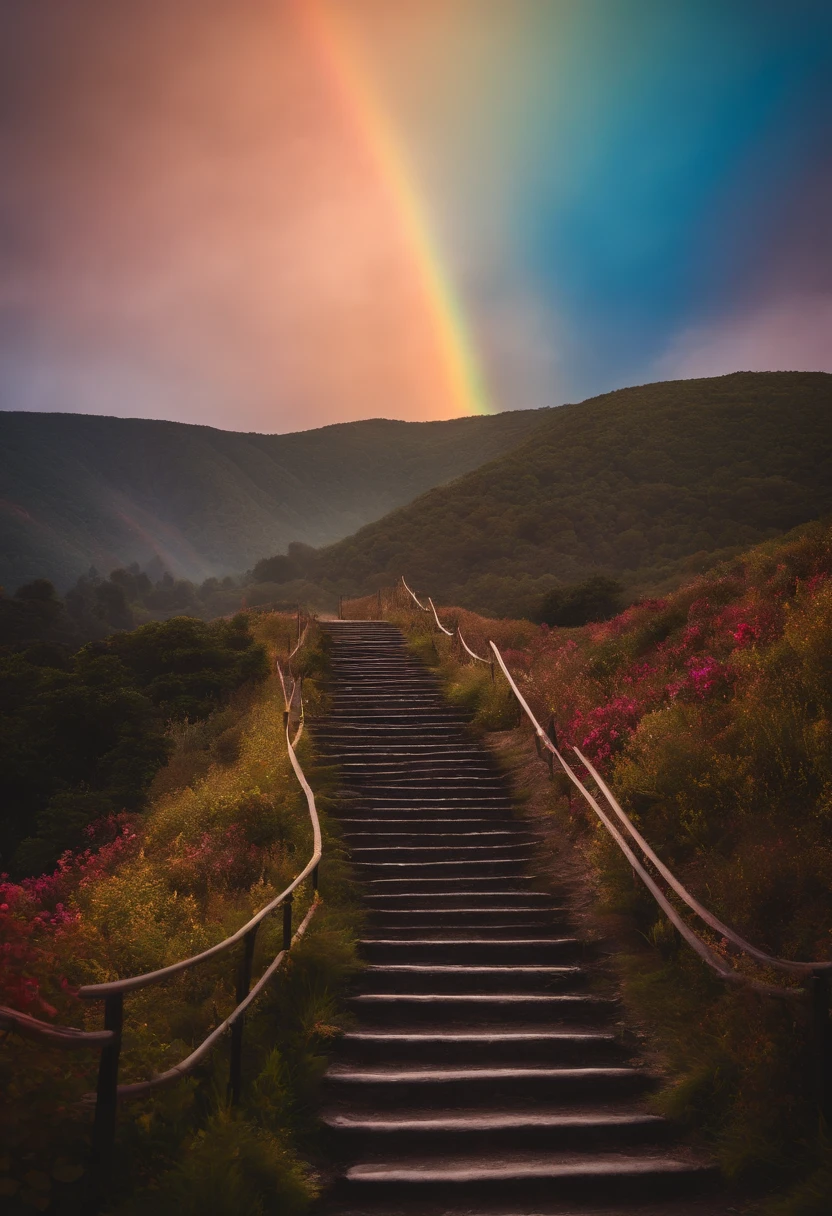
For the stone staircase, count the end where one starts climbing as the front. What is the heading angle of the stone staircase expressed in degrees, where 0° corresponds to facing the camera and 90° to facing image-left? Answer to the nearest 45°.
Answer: approximately 0°
